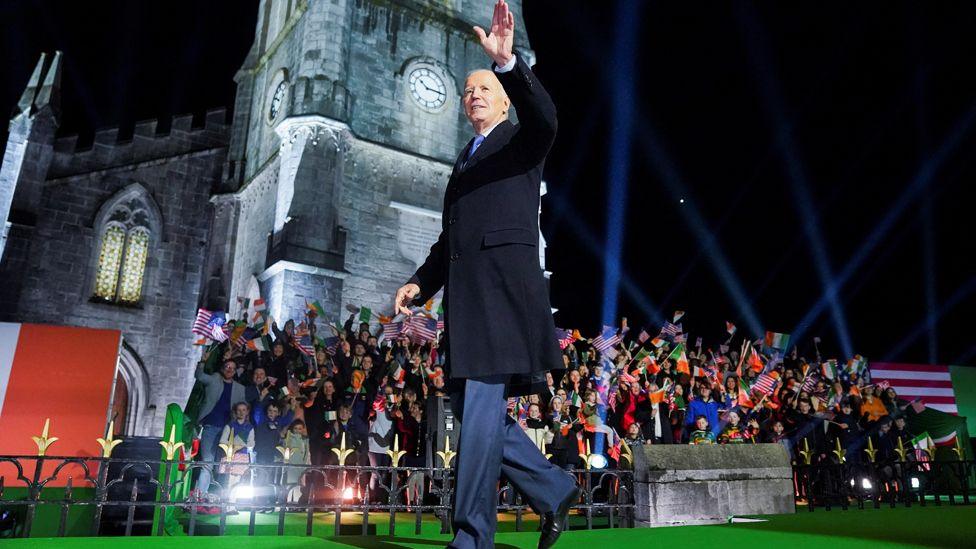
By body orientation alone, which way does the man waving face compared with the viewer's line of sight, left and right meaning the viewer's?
facing the viewer and to the left of the viewer

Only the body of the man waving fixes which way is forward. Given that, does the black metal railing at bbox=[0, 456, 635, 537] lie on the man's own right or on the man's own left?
on the man's own right

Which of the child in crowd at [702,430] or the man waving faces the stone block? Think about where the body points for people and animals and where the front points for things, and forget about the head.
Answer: the child in crowd

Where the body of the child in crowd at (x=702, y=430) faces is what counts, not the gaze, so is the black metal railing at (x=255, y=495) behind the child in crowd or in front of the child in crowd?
in front

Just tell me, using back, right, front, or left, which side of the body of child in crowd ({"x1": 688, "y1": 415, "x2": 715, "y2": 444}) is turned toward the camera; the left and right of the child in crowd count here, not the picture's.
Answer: front

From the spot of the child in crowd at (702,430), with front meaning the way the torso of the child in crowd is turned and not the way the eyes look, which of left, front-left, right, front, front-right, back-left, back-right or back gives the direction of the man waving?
front

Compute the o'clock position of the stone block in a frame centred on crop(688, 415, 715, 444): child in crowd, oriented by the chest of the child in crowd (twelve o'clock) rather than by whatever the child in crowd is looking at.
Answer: The stone block is roughly at 12 o'clock from the child in crowd.

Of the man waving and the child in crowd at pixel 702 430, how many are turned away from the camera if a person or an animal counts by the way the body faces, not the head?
0
